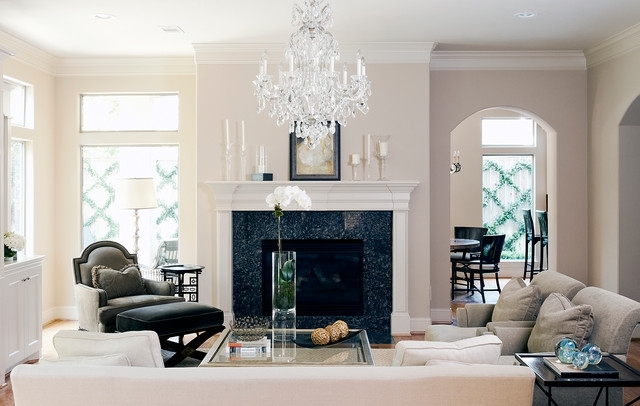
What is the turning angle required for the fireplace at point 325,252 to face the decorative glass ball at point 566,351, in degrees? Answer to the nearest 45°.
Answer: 0° — it already faces it

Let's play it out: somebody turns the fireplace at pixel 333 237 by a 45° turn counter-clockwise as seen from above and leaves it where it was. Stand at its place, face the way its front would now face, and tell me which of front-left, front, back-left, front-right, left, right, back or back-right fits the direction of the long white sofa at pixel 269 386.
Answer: front-right

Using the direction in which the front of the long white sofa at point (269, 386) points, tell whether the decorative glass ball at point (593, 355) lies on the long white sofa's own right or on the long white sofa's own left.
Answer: on the long white sofa's own right

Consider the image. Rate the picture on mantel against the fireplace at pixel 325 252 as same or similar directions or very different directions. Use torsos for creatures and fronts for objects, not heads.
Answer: same or similar directions

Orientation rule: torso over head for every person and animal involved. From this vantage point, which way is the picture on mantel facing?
toward the camera

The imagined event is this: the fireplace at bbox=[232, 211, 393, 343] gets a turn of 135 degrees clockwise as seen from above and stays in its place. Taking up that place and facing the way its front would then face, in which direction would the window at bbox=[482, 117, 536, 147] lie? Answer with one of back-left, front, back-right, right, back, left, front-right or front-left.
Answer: right

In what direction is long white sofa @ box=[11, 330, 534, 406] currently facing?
away from the camera

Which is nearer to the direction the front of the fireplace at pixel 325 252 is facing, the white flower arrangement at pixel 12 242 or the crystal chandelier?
the crystal chandelier

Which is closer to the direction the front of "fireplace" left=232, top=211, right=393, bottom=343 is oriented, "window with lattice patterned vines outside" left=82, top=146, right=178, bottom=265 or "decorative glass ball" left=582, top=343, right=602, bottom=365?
the decorative glass ball

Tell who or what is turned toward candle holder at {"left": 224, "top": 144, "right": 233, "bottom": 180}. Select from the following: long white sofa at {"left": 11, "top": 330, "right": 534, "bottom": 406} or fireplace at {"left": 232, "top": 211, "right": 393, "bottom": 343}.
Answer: the long white sofa

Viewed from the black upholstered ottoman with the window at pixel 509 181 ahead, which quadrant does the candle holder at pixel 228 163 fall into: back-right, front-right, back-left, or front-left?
front-left

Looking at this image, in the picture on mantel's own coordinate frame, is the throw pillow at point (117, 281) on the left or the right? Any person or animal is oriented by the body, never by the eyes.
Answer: on its right

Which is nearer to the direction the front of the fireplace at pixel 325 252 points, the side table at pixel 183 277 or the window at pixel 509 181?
the side table

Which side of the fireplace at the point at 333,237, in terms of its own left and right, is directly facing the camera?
front

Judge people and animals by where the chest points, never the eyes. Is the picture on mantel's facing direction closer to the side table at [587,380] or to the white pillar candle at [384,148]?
the side table

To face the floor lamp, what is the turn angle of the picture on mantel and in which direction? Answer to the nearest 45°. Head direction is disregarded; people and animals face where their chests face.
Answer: approximately 90° to its right

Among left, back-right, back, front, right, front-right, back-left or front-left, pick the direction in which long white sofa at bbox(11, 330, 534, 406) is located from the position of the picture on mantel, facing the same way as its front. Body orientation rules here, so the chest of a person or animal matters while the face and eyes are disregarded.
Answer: front

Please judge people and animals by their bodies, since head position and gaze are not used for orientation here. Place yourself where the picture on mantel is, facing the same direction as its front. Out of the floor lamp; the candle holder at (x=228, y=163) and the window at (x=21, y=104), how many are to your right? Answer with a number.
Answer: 3

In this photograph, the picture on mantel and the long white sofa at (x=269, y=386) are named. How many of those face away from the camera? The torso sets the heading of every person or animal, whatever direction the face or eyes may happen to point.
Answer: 1
